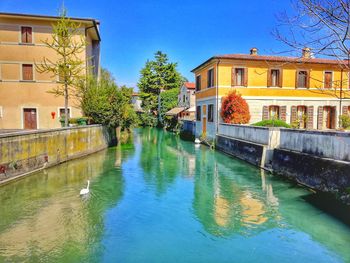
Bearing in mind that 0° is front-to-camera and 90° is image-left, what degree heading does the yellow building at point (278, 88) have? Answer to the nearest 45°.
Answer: approximately 0°

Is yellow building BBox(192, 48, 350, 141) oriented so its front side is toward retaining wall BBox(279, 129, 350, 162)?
yes

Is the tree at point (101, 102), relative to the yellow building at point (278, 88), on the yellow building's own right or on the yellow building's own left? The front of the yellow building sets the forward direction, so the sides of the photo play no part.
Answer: on the yellow building's own right

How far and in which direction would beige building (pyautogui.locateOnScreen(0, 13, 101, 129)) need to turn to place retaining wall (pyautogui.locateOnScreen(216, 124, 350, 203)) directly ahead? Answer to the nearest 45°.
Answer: approximately 45° to its left

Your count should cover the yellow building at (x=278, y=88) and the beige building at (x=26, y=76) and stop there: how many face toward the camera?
2

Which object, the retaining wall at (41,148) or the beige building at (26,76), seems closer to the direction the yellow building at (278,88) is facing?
the retaining wall

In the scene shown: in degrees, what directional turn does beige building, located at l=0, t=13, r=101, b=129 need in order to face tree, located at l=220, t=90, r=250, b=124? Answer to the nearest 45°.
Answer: approximately 45° to its left

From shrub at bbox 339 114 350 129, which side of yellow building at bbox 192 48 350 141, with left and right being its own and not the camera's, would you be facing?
left

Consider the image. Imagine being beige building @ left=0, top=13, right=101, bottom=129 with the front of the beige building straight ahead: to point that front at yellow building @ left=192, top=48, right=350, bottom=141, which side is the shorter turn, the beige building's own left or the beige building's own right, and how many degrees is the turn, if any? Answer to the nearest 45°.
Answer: approximately 45° to the beige building's own left

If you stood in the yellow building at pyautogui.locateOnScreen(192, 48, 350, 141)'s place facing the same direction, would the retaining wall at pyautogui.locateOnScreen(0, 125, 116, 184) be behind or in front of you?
in front
